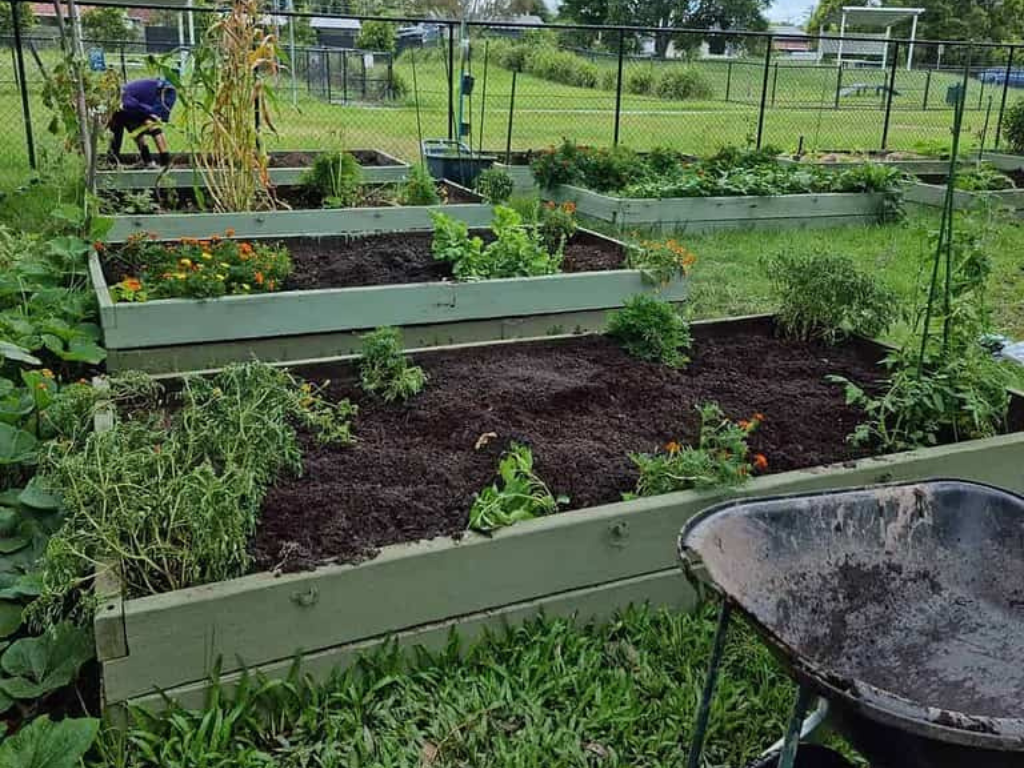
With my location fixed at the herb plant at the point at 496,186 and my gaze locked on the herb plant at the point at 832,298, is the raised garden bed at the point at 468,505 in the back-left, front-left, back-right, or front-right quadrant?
front-right
